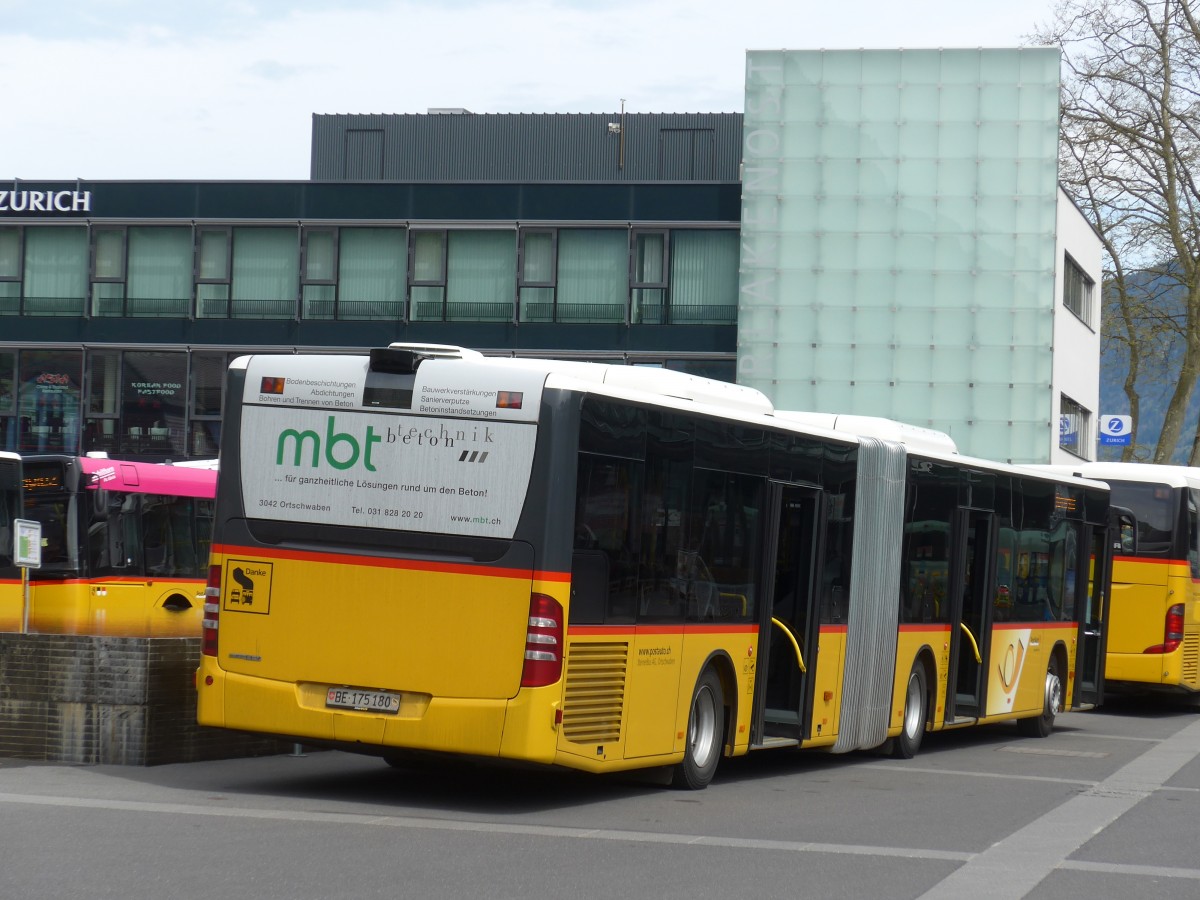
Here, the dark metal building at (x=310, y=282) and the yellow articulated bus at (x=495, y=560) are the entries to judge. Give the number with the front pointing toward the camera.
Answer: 1

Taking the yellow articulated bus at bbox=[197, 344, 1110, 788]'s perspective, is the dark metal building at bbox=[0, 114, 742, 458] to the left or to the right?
on its left

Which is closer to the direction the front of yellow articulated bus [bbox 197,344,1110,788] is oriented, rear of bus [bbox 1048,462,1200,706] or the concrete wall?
the rear of bus

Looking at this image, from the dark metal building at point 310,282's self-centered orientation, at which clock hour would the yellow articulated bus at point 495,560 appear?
The yellow articulated bus is roughly at 12 o'clock from the dark metal building.

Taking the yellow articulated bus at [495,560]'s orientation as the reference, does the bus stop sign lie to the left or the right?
on its left

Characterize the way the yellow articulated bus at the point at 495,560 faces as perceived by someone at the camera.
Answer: facing away from the viewer and to the right of the viewer

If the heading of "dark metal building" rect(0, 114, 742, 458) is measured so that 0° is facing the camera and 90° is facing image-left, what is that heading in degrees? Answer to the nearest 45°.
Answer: approximately 0°

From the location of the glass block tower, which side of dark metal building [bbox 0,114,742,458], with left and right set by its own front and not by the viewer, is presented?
left

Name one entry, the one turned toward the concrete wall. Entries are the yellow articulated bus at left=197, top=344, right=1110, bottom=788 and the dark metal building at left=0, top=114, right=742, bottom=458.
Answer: the dark metal building

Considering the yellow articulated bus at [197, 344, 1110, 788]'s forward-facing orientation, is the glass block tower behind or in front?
in front
